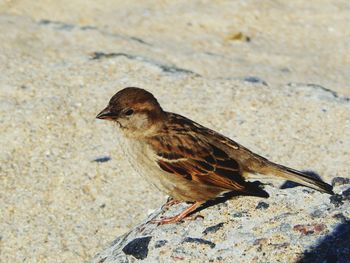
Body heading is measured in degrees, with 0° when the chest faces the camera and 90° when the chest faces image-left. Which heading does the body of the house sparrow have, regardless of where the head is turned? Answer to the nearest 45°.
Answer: approximately 90°
